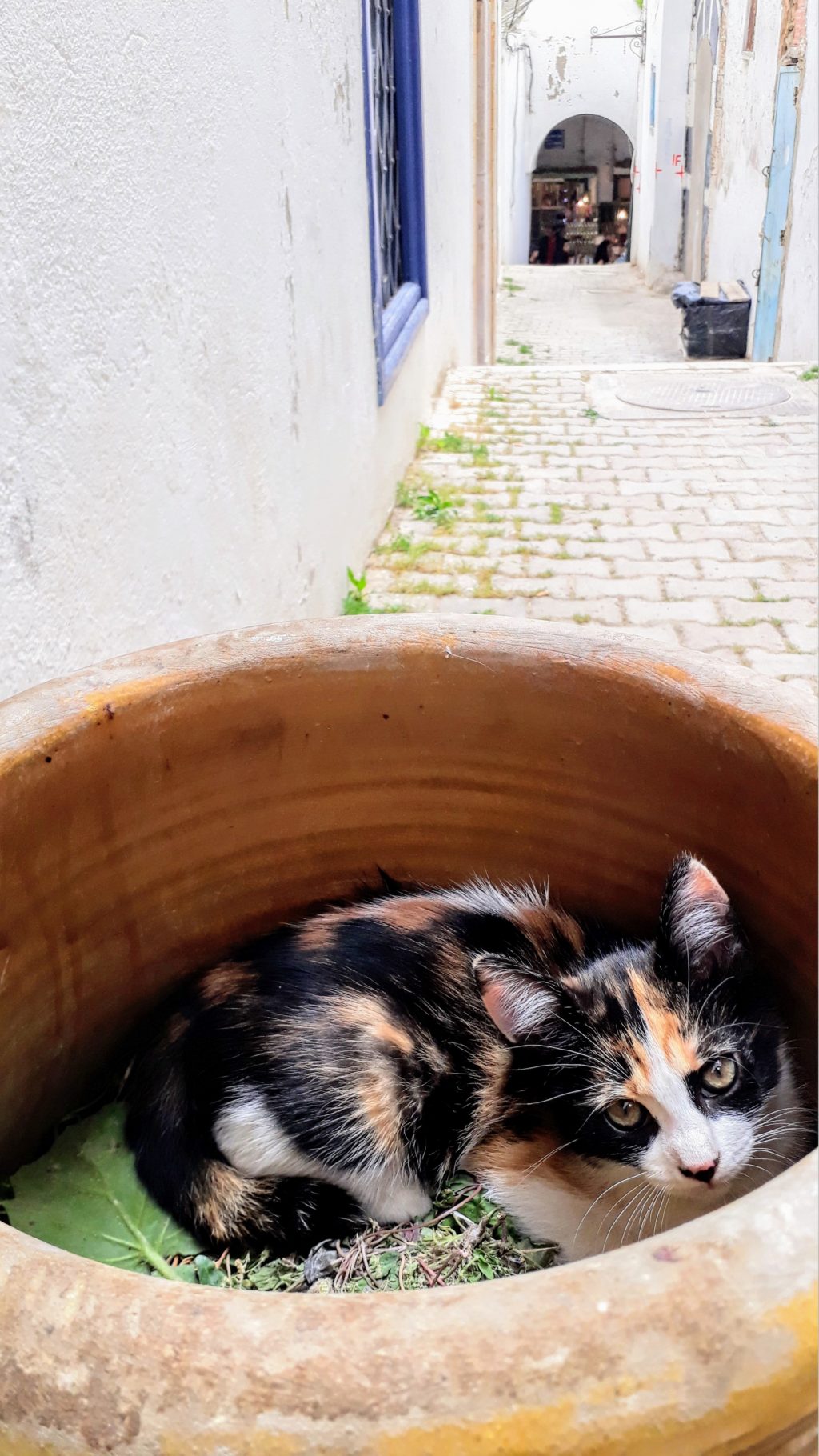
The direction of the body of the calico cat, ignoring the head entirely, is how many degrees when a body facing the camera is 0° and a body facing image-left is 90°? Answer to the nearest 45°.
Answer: approximately 315°

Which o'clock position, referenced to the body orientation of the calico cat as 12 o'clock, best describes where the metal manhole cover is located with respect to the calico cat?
The metal manhole cover is roughly at 8 o'clock from the calico cat.

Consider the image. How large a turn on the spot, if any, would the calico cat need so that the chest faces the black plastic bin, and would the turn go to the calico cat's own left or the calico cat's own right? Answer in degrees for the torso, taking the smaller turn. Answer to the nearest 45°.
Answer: approximately 135° to the calico cat's own left

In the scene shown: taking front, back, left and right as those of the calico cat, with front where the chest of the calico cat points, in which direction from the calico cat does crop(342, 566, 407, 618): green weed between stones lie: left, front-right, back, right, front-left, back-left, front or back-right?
back-left
